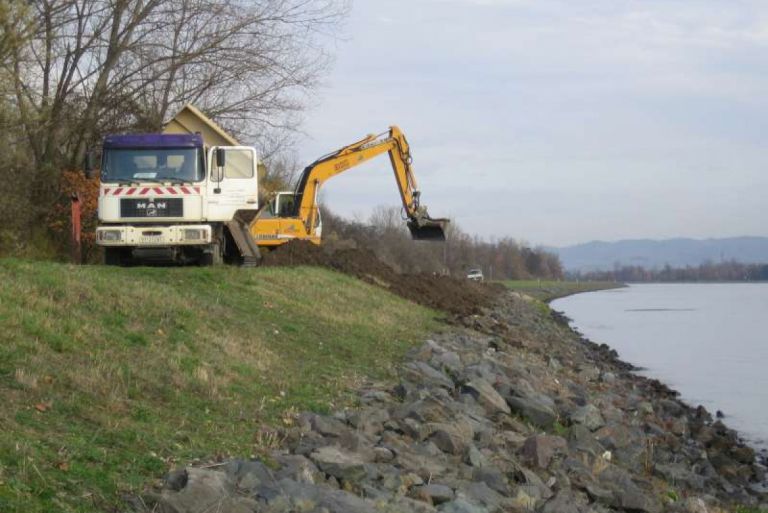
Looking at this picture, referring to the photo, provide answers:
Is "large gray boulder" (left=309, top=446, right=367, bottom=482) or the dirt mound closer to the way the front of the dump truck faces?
the large gray boulder

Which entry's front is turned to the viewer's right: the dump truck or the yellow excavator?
the yellow excavator

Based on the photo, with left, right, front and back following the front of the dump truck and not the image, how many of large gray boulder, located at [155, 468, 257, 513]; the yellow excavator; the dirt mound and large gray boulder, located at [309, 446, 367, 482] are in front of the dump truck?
2

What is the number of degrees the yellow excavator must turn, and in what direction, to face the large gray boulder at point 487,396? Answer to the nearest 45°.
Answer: approximately 90° to its right

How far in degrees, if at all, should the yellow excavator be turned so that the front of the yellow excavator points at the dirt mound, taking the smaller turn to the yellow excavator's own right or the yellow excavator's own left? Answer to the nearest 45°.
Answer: approximately 45° to the yellow excavator's own right

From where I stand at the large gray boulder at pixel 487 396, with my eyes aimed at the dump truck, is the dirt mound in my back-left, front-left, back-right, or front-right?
front-right

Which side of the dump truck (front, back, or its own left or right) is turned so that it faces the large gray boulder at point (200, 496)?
front

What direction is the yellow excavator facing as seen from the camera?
to the viewer's right

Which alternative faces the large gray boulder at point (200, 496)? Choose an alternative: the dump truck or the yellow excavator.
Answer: the dump truck

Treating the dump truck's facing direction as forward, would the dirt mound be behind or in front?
behind

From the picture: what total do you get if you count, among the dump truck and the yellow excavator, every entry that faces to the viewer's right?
1

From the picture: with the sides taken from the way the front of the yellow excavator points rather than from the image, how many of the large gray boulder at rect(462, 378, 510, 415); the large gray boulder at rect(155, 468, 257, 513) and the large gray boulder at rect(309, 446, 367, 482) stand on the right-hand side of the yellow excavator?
3

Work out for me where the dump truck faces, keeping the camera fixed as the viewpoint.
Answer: facing the viewer

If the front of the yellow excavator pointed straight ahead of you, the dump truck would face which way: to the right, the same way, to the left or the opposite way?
to the right

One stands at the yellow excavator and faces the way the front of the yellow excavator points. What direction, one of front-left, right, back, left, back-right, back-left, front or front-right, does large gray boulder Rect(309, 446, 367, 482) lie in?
right

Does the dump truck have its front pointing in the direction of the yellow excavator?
no
